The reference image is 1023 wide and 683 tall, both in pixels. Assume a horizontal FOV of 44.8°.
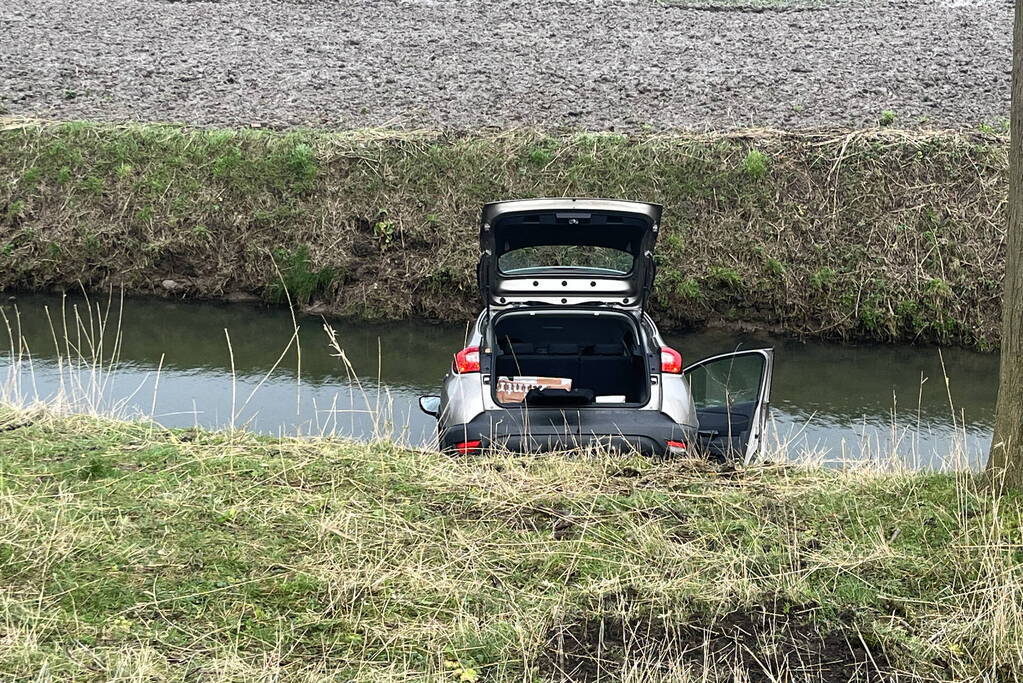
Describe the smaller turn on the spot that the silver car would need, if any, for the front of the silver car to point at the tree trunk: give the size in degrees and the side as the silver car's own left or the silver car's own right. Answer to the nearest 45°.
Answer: approximately 135° to the silver car's own right

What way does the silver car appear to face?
away from the camera
